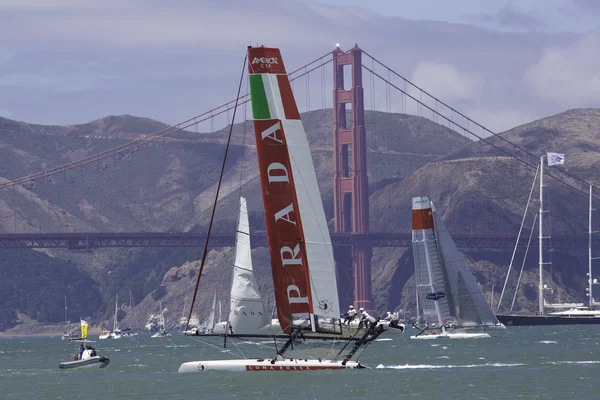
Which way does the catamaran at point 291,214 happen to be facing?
to the viewer's left
